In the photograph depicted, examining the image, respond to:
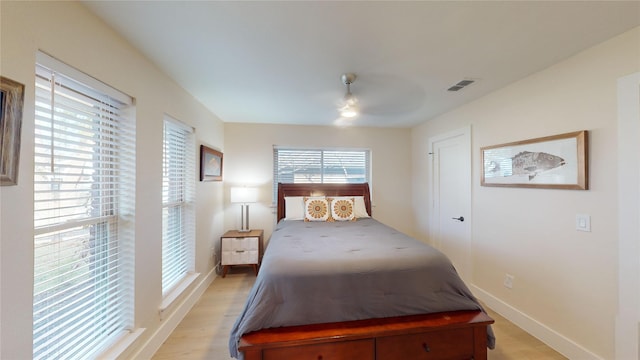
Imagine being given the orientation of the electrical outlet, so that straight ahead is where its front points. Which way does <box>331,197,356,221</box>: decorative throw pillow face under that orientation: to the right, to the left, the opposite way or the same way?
to the left

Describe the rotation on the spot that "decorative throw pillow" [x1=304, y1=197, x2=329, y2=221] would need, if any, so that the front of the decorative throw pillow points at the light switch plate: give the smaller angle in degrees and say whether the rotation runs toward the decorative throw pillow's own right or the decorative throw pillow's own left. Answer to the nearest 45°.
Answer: approximately 45° to the decorative throw pillow's own left

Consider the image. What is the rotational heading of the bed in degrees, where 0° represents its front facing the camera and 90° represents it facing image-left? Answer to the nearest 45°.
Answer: approximately 0°

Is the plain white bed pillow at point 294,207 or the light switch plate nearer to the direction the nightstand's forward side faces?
the light switch plate

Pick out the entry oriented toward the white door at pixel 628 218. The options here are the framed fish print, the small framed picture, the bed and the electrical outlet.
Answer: the small framed picture

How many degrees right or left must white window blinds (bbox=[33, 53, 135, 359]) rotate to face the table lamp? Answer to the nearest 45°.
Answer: approximately 90° to its left

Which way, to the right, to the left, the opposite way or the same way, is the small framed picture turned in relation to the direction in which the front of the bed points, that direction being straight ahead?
to the left

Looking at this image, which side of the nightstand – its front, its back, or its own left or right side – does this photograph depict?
front

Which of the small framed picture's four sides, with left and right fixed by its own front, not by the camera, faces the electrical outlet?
front

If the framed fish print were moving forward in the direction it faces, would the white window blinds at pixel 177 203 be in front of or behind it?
in front

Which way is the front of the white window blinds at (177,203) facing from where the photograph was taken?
facing the viewer and to the right of the viewer

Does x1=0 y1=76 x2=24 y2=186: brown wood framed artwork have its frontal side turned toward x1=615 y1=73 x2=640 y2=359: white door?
yes

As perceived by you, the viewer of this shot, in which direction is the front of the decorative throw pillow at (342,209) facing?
facing the viewer

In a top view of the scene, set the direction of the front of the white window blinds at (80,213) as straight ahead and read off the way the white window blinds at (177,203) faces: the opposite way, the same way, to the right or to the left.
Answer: the same way

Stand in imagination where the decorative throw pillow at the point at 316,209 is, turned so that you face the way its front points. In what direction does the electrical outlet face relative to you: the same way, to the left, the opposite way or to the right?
to the right

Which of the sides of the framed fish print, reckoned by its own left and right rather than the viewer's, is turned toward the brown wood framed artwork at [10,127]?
front

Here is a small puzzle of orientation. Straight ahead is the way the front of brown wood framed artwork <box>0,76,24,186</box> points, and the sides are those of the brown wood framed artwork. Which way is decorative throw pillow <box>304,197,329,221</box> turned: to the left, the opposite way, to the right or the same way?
to the right

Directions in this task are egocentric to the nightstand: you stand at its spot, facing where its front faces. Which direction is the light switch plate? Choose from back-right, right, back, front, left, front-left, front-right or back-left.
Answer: front-left

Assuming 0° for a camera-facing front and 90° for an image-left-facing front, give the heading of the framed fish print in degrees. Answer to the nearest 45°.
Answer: approximately 45°

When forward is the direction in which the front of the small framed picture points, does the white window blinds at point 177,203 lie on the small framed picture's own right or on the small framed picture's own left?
on the small framed picture's own right

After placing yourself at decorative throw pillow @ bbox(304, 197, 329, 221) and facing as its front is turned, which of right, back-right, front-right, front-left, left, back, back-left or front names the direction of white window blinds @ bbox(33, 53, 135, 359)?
front-right

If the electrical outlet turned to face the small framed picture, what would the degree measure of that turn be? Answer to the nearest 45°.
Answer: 0° — it already faces it
